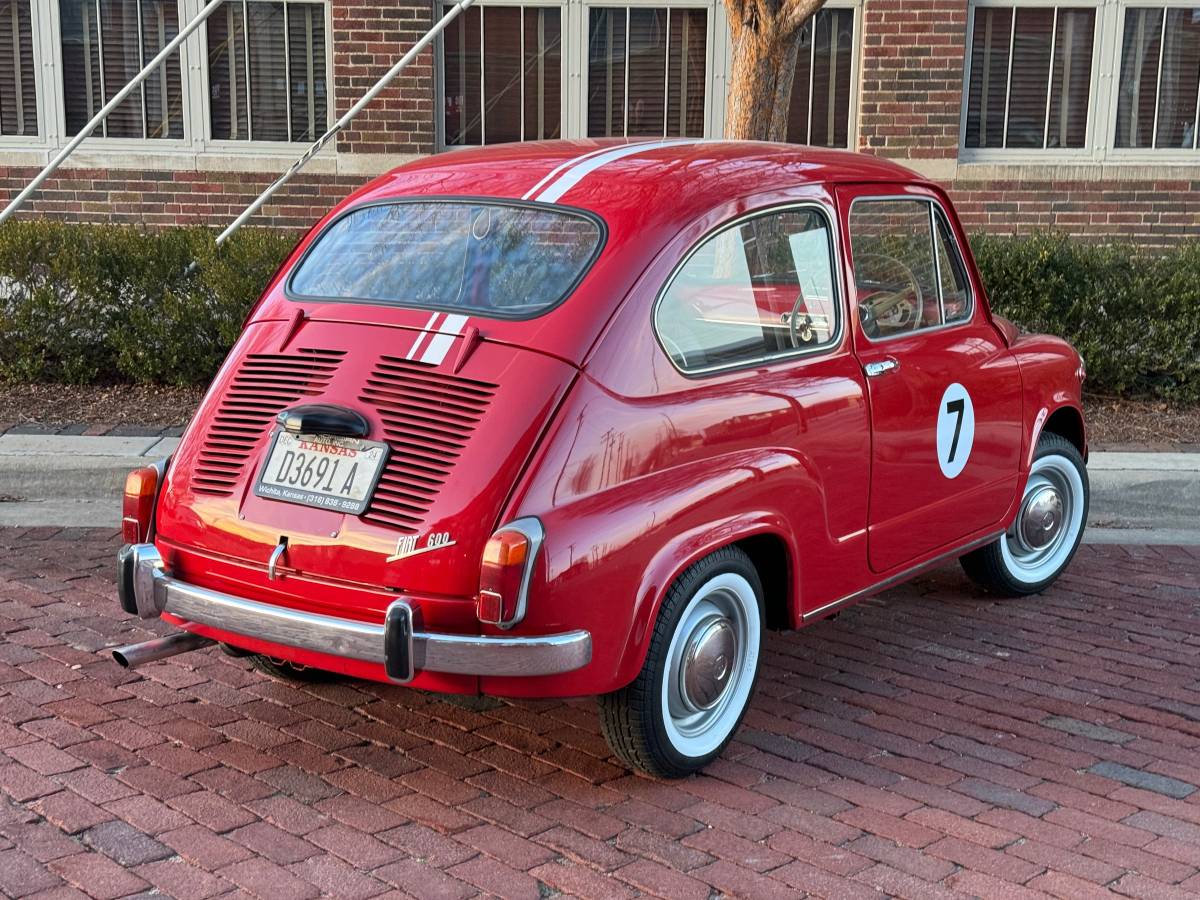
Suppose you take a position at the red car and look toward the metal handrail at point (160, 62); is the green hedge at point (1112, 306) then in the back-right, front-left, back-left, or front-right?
front-right

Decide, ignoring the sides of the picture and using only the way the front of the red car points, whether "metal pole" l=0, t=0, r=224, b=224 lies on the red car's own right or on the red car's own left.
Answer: on the red car's own left

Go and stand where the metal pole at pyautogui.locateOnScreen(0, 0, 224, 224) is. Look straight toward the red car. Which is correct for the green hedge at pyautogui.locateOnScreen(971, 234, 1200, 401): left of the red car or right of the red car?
left

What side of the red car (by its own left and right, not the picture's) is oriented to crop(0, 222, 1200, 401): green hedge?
left

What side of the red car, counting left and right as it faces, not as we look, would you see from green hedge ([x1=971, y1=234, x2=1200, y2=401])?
front

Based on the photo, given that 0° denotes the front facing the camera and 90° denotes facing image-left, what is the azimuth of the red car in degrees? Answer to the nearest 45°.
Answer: approximately 225°
